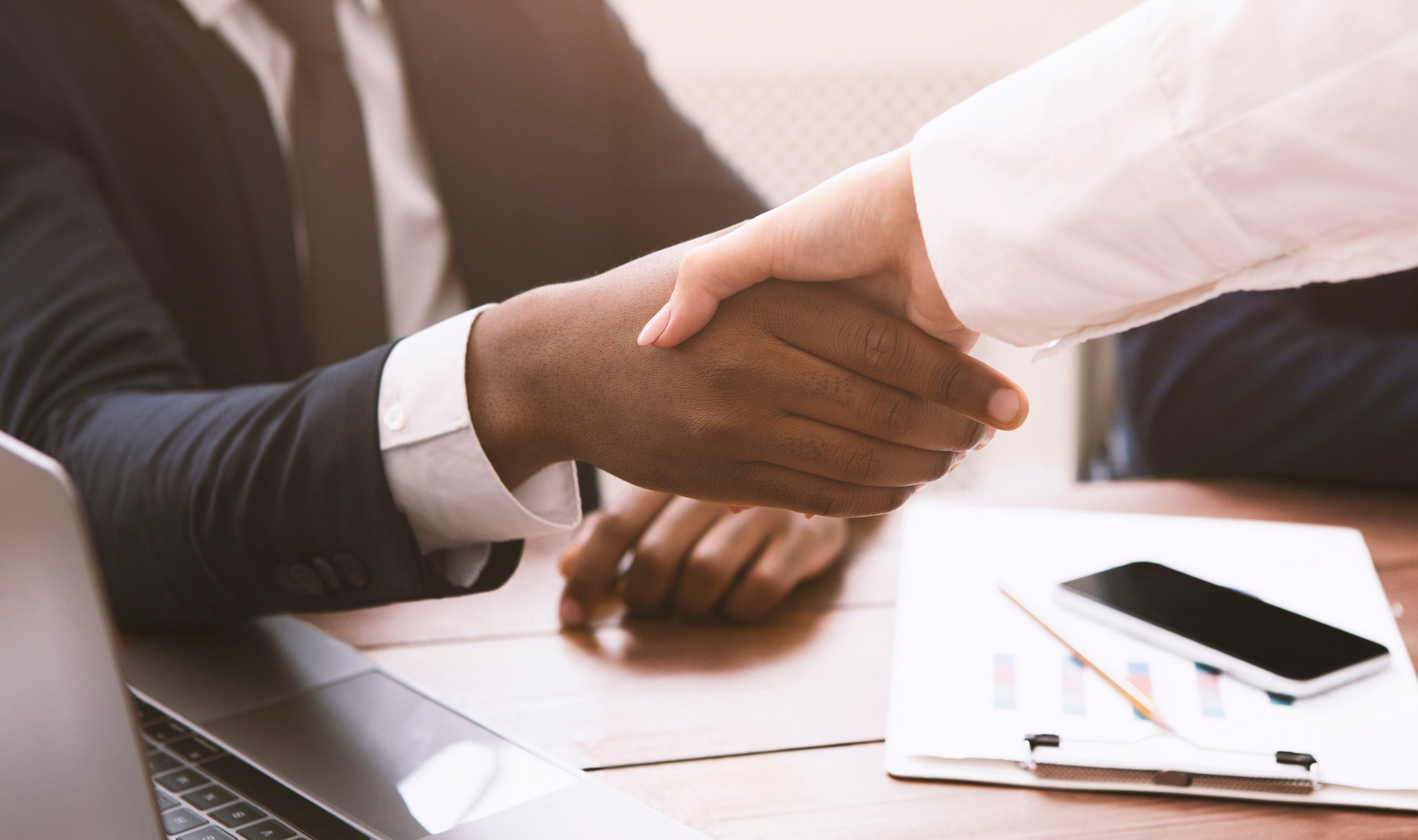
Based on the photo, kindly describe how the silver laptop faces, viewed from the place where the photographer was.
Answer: facing away from the viewer and to the right of the viewer
